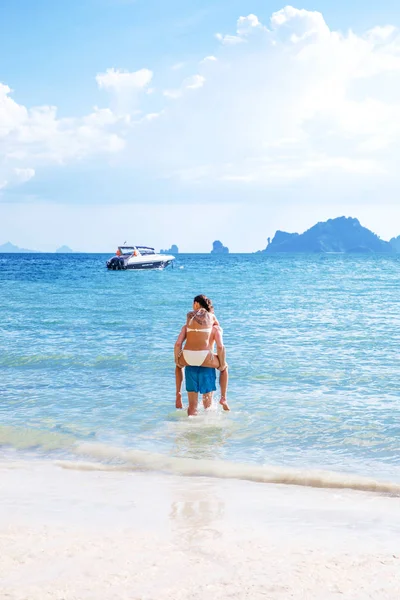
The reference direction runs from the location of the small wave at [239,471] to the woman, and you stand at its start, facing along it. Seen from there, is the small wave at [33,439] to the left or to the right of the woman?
left

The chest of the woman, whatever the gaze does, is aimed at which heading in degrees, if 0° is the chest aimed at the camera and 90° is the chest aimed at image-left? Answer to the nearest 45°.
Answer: approximately 180°

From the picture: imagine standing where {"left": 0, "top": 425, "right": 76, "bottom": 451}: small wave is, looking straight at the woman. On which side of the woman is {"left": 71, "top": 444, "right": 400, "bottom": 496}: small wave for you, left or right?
right

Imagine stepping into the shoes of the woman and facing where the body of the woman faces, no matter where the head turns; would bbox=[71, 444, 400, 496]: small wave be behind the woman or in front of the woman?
behind

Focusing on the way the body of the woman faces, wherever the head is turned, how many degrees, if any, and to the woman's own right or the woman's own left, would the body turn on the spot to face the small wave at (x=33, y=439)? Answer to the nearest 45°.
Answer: approximately 90° to the woman's own left
